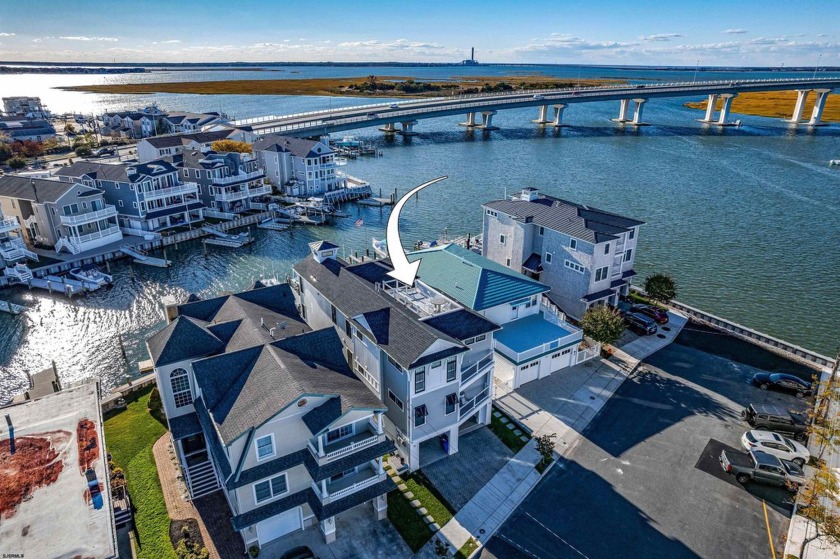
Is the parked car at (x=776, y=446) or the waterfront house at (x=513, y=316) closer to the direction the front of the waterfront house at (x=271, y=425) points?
the parked car

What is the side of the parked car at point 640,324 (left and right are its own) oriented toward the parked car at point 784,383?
back

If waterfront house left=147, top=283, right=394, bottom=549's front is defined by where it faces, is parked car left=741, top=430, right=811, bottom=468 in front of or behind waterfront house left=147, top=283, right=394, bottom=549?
in front

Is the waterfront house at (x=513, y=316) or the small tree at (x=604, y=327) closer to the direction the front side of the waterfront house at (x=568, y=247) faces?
the small tree

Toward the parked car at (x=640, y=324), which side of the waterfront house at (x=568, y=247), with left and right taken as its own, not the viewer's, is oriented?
front

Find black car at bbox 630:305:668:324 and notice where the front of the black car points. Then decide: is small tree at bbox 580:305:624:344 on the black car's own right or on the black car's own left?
on the black car's own left

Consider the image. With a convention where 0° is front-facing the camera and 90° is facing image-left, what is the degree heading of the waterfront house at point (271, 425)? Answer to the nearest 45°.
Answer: approximately 315°

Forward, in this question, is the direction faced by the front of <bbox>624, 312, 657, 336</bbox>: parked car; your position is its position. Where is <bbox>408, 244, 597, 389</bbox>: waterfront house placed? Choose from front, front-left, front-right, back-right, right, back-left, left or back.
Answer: left

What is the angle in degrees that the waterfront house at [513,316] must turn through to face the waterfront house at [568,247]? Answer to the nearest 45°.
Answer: approximately 90° to its left

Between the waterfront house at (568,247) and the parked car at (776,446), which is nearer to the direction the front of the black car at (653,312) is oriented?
the waterfront house

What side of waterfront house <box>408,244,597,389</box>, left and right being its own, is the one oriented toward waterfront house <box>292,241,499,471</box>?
right

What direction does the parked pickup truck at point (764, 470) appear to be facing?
to the viewer's right
